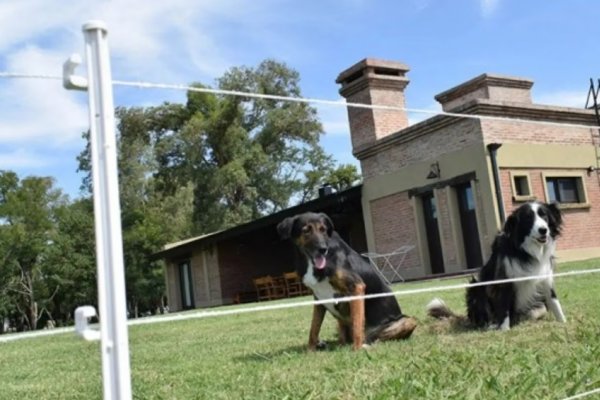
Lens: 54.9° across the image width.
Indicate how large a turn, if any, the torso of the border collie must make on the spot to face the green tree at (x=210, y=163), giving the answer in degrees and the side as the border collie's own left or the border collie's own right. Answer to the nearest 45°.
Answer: approximately 180°

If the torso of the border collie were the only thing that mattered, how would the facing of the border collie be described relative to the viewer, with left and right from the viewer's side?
facing the viewer and to the right of the viewer

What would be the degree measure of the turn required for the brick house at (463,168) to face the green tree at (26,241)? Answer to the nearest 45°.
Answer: approximately 90° to its right

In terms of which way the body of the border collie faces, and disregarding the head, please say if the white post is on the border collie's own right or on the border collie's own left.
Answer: on the border collie's own right

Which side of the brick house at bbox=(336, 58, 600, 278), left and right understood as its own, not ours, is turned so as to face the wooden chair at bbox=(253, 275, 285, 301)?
right

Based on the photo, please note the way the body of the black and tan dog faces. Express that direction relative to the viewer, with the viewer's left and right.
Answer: facing the viewer and to the left of the viewer

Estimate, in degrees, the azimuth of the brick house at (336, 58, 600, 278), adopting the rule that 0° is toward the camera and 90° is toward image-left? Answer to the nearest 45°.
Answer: approximately 45°

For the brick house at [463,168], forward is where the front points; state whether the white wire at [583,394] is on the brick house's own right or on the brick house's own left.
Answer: on the brick house's own left

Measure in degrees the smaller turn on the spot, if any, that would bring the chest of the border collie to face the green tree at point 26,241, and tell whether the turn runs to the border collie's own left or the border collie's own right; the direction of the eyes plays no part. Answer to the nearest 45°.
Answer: approximately 180°

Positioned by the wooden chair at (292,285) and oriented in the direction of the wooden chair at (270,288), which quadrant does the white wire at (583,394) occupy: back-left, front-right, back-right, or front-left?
back-left

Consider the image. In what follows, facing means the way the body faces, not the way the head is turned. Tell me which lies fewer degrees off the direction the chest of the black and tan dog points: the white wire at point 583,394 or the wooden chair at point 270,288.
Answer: the white wire

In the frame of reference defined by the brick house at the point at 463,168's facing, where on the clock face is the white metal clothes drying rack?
The white metal clothes drying rack is roughly at 2 o'clock from the brick house.

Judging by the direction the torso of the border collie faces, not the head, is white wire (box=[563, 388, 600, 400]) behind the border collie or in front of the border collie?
in front

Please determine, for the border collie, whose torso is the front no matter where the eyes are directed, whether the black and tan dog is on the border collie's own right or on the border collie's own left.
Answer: on the border collie's own right
